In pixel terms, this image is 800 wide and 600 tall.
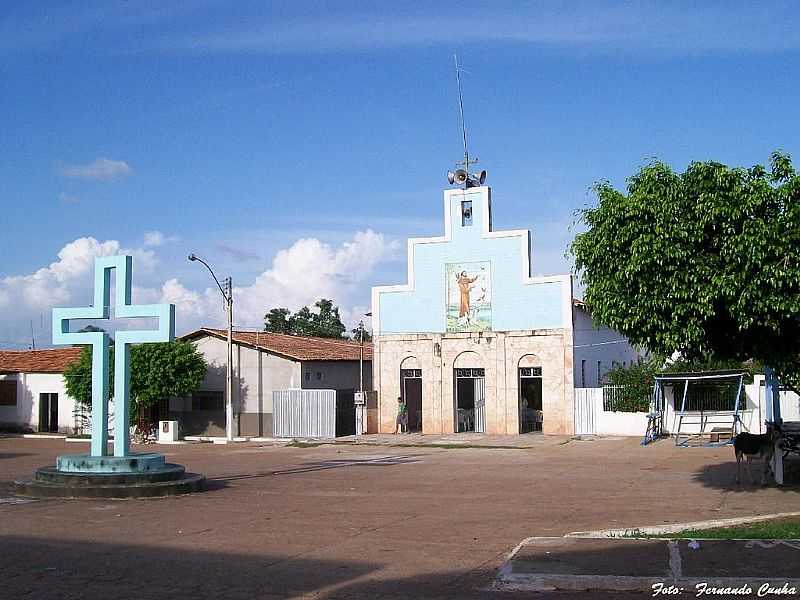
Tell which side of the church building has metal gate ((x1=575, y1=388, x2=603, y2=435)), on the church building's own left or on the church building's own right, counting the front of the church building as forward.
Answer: on the church building's own left

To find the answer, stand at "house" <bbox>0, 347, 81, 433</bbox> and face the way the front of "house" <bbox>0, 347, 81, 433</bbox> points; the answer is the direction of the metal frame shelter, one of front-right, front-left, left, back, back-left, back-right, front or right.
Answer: front-left

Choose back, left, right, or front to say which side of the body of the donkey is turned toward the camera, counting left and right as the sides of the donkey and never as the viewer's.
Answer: right

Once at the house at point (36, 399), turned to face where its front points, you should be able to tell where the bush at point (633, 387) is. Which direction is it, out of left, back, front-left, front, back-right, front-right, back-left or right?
front-left

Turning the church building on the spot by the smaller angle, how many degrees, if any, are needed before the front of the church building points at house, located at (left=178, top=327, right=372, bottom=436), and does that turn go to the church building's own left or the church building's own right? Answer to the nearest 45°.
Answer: approximately 90° to the church building's own right

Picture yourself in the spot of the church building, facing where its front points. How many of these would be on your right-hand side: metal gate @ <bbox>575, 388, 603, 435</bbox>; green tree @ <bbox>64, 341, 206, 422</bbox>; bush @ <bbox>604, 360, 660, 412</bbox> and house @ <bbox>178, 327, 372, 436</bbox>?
2

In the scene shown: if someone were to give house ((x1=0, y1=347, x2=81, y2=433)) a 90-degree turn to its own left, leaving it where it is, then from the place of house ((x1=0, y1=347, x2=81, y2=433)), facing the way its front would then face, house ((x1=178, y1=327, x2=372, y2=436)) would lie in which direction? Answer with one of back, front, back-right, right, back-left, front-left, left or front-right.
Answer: front-right

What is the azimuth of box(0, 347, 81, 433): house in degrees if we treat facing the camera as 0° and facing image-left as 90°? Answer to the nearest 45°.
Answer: approximately 0°
